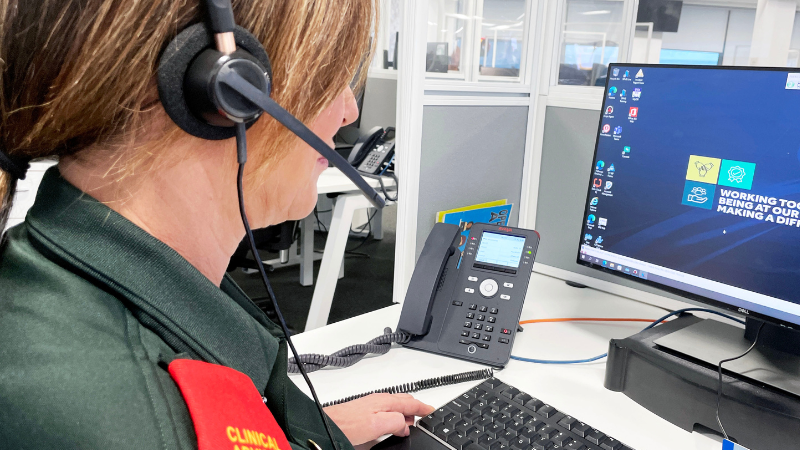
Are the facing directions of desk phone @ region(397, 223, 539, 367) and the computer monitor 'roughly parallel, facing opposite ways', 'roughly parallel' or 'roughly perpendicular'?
roughly parallel

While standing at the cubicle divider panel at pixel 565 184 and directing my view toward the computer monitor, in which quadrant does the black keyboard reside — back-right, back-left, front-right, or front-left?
front-right

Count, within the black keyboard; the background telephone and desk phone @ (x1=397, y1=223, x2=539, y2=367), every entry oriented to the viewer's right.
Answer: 0

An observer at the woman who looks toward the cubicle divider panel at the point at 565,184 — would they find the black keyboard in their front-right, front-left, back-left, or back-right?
front-right

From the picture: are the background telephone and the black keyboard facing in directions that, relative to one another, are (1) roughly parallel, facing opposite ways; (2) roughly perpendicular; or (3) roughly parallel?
roughly parallel

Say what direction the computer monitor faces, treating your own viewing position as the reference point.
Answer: facing the viewer and to the left of the viewer

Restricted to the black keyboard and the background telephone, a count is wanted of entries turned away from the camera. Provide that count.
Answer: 0

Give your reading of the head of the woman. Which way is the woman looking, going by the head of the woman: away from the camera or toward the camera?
away from the camera

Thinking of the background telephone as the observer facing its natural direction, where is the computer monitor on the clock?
The computer monitor is roughly at 10 o'clock from the background telephone.

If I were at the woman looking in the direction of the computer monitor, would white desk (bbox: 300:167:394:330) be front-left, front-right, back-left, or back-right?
front-left

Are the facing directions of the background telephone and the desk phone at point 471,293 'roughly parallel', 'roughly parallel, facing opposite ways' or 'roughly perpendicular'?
roughly parallel

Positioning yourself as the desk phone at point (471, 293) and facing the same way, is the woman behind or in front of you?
in front
